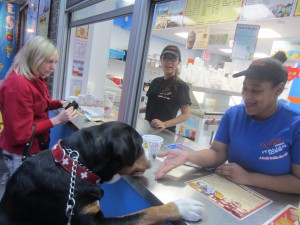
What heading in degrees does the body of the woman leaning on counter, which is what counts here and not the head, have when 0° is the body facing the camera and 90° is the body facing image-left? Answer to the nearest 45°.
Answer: approximately 45°

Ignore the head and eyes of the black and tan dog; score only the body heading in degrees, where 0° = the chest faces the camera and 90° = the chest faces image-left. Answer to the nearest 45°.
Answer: approximately 270°

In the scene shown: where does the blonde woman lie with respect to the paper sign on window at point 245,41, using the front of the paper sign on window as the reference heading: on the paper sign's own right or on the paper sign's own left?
on the paper sign's own right

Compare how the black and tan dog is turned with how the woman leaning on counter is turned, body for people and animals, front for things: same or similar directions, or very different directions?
very different directions

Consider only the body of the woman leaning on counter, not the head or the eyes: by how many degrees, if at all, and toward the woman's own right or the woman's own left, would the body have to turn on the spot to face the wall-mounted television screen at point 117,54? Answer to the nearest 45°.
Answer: approximately 90° to the woman's own right

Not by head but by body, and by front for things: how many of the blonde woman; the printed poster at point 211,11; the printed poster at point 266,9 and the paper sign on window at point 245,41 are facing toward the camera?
3

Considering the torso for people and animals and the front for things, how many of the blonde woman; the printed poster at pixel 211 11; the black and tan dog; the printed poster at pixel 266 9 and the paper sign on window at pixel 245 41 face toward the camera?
3
